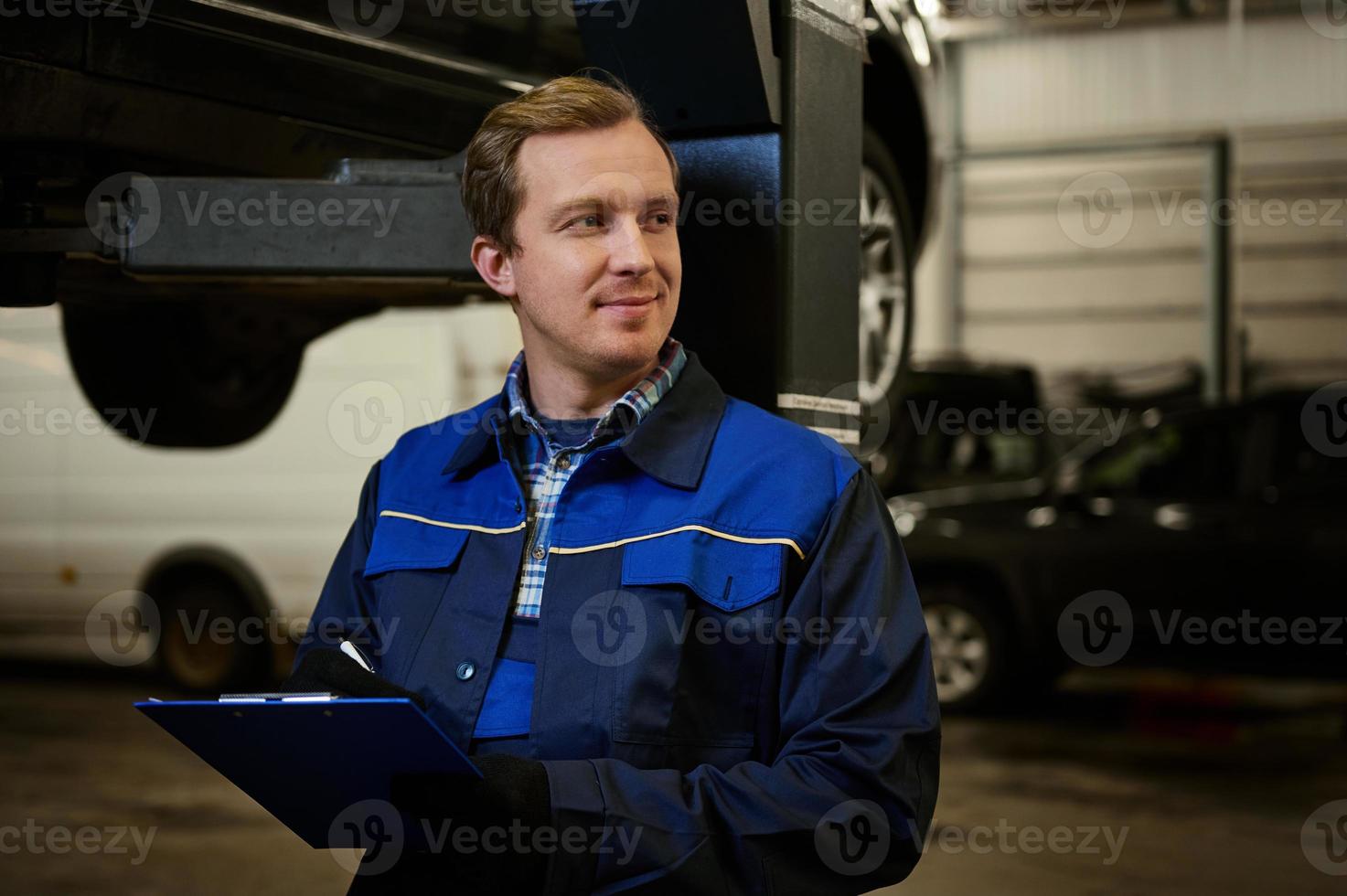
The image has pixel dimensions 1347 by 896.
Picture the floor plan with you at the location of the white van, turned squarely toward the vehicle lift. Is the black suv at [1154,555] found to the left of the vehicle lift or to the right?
left

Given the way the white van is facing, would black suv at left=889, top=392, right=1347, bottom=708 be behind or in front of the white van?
behind

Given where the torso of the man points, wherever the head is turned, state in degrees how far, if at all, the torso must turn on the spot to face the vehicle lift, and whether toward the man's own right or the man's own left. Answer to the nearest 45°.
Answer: approximately 135° to the man's own right

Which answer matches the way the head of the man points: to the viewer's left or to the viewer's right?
to the viewer's right

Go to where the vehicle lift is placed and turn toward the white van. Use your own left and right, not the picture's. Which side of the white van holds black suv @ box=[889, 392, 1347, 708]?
right

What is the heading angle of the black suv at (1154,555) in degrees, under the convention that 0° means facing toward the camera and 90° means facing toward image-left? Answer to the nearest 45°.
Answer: approximately 90°

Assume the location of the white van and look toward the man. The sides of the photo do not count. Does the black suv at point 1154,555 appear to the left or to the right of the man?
left

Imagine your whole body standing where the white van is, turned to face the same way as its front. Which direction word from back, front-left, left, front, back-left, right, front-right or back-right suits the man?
left

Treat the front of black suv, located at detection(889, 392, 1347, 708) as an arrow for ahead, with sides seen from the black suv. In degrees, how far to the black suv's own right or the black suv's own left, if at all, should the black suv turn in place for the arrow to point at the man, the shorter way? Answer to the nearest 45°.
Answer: approximately 90° to the black suv's own left

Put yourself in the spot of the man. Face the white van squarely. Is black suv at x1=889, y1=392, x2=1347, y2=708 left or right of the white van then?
right

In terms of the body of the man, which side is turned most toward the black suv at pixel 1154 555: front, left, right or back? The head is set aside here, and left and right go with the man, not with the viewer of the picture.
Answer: back

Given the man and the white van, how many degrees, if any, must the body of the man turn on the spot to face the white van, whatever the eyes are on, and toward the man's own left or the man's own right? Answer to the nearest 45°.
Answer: approximately 135° to the man's own right
